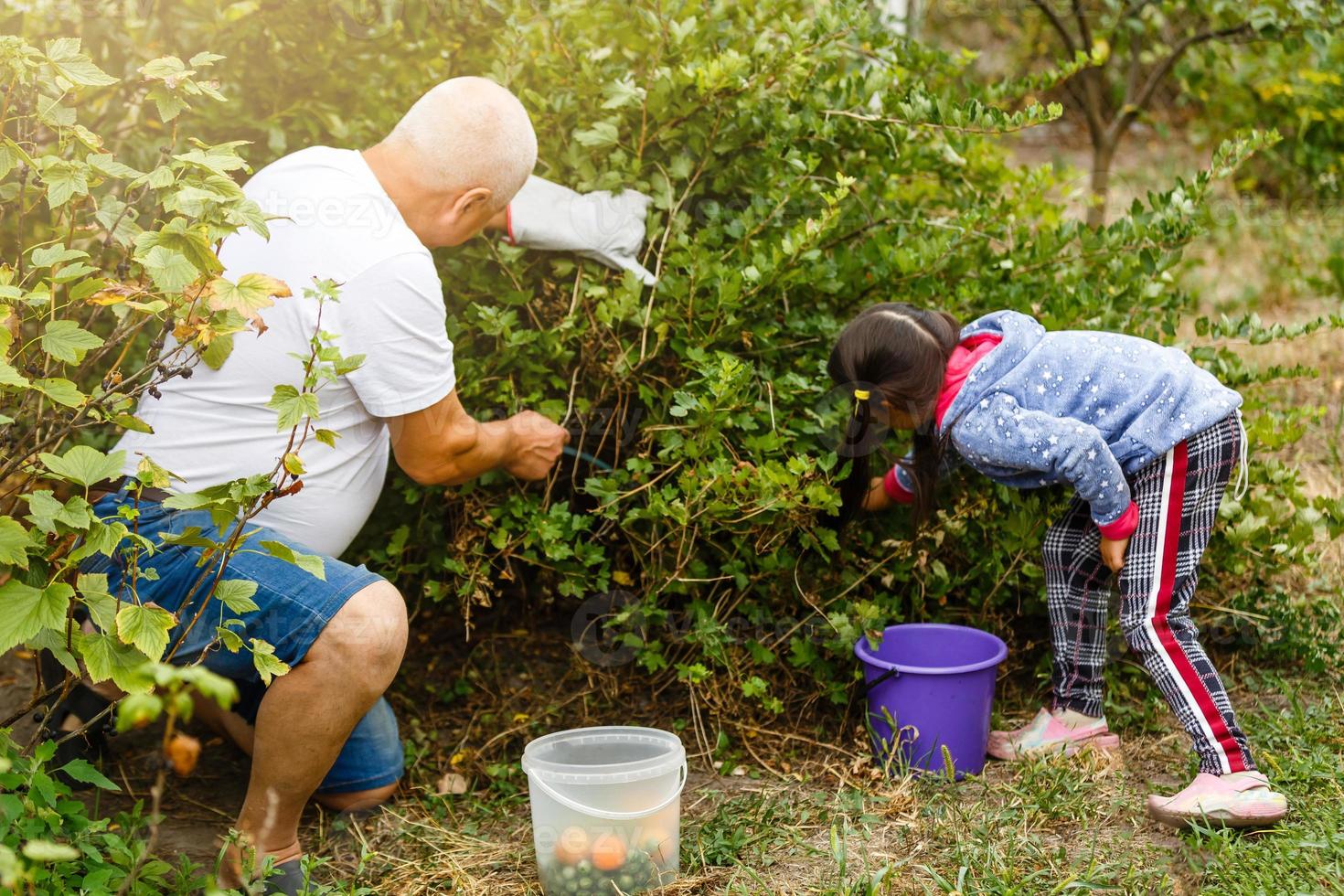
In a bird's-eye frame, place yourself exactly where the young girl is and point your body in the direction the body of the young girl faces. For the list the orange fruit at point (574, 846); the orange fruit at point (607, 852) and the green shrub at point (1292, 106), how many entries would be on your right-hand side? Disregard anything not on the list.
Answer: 1

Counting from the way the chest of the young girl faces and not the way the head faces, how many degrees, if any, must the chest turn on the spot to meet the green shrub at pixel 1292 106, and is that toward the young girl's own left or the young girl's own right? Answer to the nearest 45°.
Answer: approximately 90° to the young girl's own right

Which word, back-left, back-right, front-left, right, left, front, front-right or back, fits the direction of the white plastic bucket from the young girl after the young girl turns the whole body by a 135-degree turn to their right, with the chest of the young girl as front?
back

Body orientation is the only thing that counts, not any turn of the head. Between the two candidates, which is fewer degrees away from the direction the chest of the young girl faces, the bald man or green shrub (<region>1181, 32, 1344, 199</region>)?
the bald man

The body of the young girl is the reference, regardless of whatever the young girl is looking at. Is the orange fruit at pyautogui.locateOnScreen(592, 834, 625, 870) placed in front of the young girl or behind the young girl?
in front

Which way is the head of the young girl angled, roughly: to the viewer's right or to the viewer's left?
to the viewer's left

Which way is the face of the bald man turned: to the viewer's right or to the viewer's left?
to the viewer's right

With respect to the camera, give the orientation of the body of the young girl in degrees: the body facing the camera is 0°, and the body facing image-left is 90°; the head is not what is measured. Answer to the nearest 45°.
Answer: approximately 90°

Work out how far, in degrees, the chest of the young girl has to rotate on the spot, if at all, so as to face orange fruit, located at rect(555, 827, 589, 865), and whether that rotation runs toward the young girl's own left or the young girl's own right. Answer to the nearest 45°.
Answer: approximately 45° to the young girl's own left

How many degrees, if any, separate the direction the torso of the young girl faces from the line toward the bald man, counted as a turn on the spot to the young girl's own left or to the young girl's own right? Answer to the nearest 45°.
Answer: approximately 45° to the young girl's own left
